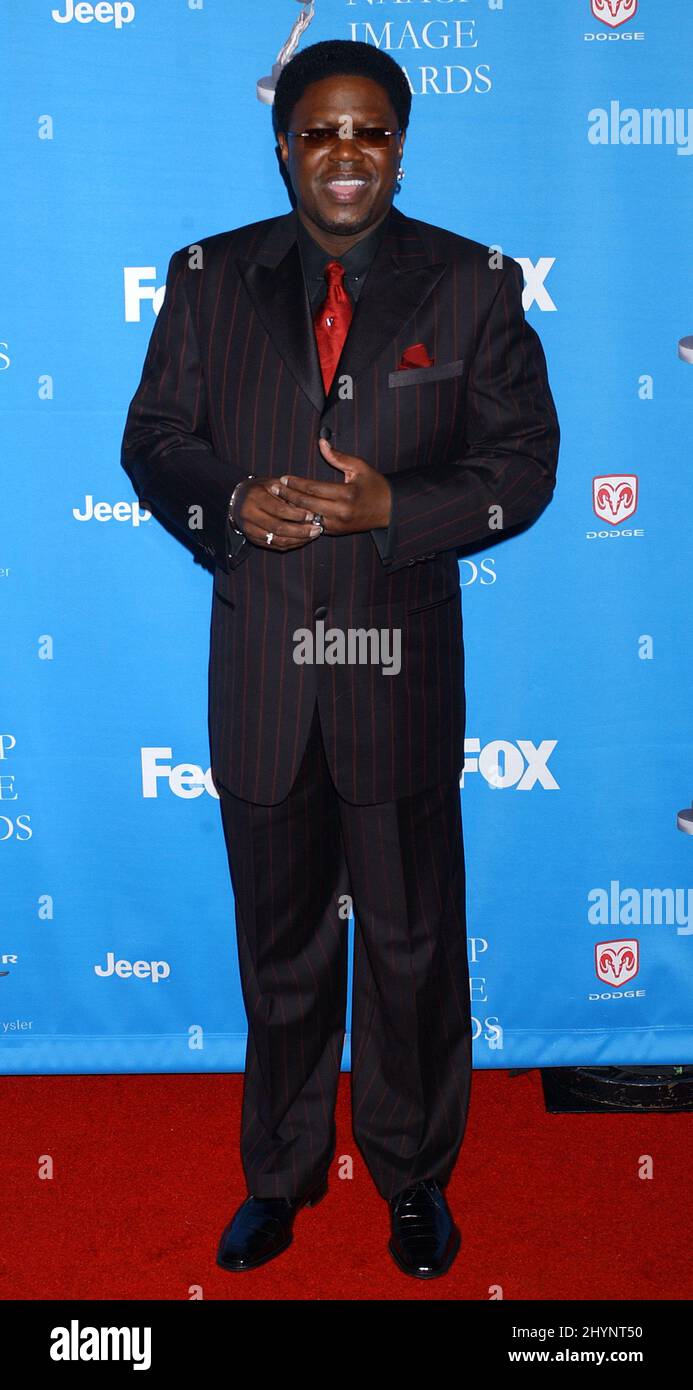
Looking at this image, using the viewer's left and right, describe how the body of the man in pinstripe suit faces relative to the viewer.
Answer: facing the viewer
